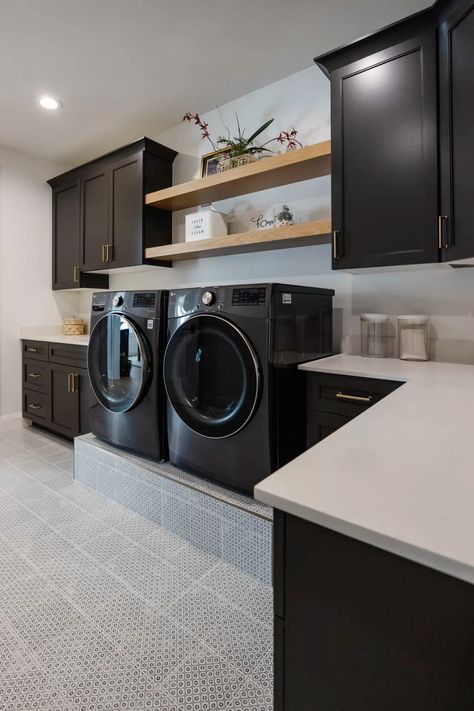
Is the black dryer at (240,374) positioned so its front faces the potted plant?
no

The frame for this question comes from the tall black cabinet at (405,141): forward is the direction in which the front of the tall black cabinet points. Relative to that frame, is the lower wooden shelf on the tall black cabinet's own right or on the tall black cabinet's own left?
on the tall black cabinet's own right

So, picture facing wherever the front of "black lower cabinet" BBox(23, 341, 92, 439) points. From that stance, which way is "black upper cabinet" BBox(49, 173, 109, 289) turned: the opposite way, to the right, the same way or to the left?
the same way

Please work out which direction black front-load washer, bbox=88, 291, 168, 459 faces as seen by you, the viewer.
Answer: facing the viewer and to the left of the viewer

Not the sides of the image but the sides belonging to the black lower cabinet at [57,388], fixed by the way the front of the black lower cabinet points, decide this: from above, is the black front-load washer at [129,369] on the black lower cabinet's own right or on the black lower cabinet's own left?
on the black lower cabinet's own left

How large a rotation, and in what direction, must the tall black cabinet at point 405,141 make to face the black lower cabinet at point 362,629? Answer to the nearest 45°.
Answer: approximately 45° to its left
